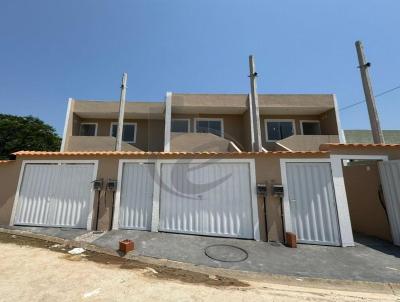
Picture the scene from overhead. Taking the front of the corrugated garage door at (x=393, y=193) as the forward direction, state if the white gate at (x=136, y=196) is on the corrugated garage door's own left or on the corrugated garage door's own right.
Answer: on the corrugated garage door's own right

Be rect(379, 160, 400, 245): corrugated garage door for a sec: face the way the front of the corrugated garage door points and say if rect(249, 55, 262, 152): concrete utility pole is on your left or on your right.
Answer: on your right

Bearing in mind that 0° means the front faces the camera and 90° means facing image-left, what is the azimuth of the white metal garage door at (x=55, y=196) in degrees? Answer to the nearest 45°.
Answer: approximately 0°

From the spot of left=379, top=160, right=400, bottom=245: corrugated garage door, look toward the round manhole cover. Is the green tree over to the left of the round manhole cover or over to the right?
right

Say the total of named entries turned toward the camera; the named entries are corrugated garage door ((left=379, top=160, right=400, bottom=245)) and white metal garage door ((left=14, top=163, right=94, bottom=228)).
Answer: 2

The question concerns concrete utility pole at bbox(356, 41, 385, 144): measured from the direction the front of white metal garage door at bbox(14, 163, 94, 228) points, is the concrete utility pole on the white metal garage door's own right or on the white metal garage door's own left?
on the white metal garage door's own left

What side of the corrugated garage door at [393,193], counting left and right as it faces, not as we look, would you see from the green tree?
right

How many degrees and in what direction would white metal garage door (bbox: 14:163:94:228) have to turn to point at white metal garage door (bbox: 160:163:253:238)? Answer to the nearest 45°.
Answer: approximately 45° to its left

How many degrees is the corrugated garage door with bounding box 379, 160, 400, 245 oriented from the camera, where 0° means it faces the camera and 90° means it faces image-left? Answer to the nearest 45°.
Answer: approximately 0°
